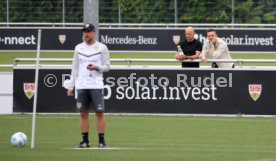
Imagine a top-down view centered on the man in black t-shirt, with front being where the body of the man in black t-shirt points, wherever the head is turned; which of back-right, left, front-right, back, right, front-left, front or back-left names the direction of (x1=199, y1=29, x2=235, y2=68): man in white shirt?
back-left

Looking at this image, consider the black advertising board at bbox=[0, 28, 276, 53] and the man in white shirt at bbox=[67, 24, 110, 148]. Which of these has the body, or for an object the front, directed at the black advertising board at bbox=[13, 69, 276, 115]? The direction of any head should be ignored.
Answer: the black advertising board at bbox=[0, 28, 276, 53]

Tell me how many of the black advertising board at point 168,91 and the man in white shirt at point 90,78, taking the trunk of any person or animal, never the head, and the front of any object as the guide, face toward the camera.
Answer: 2

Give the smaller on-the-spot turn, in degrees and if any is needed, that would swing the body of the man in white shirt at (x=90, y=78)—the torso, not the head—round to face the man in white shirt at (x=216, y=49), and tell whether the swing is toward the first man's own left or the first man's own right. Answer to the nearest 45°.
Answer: approximately 135° to the first man's own left

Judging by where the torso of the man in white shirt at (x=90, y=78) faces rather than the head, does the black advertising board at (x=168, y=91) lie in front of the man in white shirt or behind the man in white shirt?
behind

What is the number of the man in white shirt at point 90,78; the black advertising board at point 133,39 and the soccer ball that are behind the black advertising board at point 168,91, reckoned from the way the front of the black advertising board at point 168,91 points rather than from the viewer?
1

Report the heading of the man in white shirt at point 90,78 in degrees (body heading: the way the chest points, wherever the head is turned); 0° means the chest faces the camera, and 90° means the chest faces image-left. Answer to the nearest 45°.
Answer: approximately 0°

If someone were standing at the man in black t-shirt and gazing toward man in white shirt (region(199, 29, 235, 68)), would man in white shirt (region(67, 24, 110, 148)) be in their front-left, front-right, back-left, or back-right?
back-right
